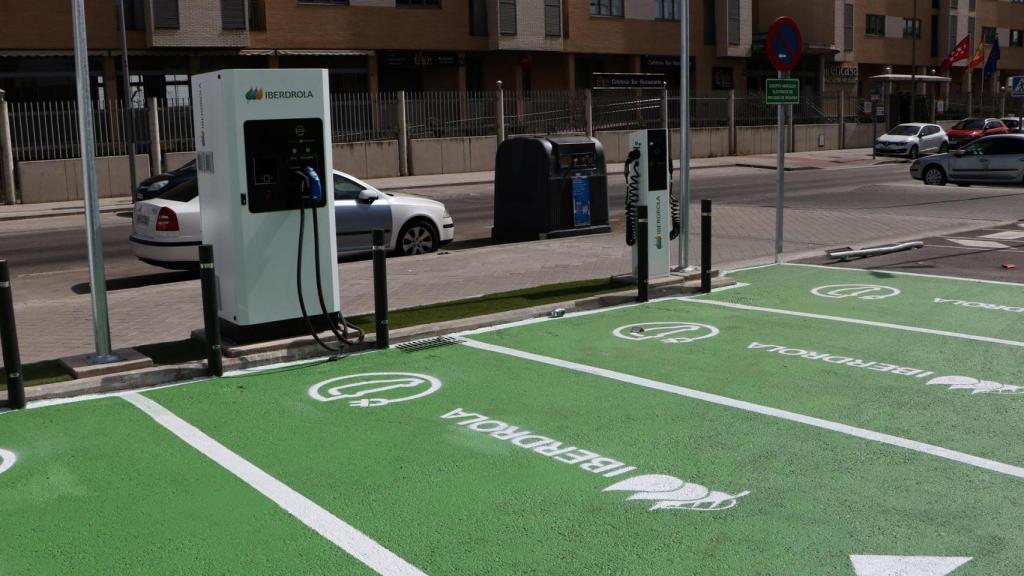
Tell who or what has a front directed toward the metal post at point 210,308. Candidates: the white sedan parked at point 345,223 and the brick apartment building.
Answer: the brick apartment building

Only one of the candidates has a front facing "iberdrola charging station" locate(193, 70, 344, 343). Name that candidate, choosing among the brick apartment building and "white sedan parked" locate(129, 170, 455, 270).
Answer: the brick apartment building

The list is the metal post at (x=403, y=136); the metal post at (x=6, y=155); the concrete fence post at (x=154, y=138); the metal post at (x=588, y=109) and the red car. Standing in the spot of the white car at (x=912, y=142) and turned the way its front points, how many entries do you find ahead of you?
4

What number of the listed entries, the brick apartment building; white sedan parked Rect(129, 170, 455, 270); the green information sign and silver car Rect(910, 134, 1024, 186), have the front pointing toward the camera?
2

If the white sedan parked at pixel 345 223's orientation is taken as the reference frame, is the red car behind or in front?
in front

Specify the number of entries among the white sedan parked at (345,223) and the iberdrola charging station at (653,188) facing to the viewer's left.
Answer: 0

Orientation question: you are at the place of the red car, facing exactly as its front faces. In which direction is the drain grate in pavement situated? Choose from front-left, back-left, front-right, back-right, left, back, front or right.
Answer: front-left

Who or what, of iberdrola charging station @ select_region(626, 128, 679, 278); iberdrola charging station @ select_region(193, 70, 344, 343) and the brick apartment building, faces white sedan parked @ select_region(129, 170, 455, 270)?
the brick apartment building

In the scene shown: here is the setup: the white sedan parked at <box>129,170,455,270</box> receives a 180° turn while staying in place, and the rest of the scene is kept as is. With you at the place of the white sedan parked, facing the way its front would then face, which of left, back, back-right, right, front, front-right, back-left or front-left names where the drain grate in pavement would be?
front-left

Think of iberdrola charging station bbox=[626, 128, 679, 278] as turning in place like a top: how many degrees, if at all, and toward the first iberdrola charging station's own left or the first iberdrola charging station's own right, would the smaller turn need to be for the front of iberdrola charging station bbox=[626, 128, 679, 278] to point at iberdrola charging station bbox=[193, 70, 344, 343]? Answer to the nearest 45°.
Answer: approximately 90° to the first iberdrola charging station's own right

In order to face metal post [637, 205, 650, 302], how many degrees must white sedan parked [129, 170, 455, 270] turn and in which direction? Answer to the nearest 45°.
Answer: approximately 90° to its right

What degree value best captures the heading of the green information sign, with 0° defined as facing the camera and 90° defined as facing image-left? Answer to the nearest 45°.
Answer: approximately 0°

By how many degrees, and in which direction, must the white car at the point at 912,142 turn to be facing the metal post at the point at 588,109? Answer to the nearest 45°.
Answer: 0° — it already faces it

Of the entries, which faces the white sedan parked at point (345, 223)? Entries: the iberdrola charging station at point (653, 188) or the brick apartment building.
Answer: the brick apartment building

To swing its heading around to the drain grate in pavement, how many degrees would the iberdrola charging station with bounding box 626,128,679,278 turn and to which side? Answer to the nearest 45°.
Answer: approximately 90° to its right

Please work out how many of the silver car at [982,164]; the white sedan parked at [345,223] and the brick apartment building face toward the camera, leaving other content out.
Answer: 1

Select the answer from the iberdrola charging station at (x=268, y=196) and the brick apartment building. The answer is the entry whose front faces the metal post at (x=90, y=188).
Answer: the brick apartment building

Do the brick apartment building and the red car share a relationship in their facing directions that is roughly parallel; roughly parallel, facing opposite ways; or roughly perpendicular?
roughly perpendicular

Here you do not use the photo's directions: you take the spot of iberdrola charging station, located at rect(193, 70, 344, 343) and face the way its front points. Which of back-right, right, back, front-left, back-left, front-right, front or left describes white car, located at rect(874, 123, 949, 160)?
left

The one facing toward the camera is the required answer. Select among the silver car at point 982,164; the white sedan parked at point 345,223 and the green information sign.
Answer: the green information sign

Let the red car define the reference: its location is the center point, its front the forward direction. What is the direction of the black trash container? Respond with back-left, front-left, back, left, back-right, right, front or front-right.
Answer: front-left
